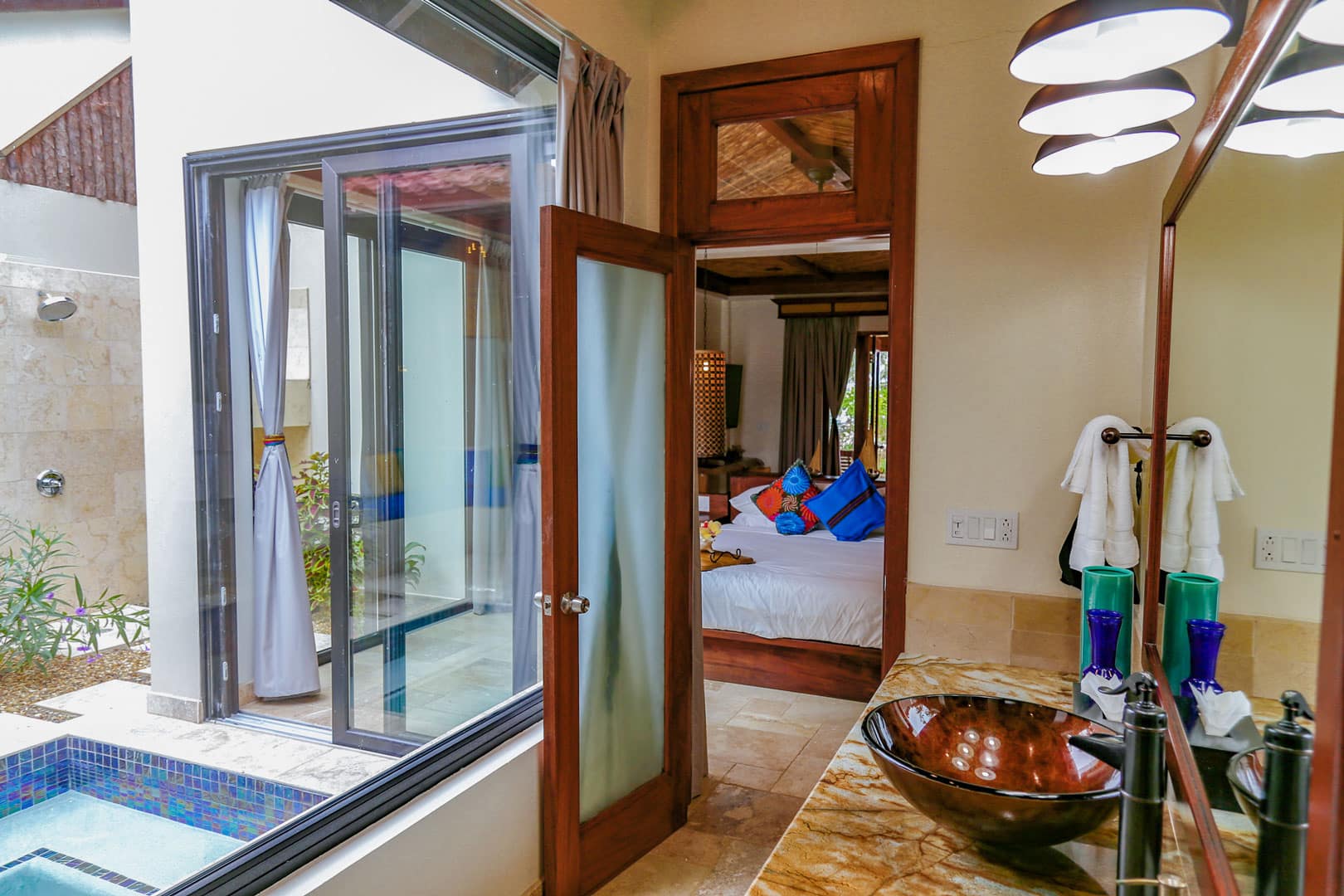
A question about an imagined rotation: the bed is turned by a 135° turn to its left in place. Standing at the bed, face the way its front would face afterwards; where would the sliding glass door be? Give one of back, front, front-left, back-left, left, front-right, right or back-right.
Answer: back

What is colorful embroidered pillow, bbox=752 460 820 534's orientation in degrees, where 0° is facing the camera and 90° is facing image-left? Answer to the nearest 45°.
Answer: approximately 0°

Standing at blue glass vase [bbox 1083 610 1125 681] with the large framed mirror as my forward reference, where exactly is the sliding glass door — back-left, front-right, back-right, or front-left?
back-right

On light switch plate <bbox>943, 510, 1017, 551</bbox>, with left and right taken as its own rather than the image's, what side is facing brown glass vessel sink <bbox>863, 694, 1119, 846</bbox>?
front

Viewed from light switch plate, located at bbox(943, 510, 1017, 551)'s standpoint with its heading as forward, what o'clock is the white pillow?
The white pillow is roughly at 5 o'clock from the light switch plate.

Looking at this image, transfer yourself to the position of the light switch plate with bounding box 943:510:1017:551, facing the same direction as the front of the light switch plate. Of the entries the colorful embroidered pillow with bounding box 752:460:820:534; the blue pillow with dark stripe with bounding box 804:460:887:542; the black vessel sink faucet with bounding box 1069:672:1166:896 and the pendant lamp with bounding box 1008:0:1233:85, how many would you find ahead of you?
2

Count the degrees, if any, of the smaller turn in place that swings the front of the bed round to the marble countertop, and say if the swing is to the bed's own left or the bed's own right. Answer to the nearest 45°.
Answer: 0° — it already faces it

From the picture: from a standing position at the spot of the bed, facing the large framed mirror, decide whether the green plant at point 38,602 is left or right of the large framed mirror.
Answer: right

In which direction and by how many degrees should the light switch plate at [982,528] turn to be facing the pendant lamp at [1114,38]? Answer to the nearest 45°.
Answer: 0° — it already faces it

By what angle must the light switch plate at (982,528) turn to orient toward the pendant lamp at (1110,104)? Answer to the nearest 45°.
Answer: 0° — it already faces it

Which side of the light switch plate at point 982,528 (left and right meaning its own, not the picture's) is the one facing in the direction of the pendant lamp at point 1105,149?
front
